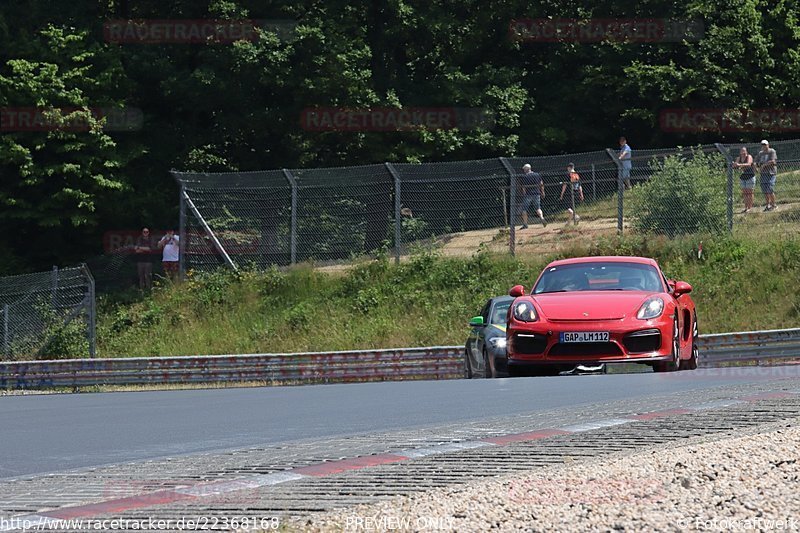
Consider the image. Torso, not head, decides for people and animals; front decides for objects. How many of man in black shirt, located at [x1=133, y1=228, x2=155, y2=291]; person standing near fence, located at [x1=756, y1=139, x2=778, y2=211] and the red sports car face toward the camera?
3

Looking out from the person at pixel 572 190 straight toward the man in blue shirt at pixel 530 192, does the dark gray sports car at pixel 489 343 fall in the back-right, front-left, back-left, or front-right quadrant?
front-left

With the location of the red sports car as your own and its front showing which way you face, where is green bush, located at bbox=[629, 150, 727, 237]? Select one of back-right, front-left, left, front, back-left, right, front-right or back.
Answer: back

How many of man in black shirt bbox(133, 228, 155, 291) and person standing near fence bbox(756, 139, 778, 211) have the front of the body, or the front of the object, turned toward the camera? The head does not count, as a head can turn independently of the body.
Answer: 2

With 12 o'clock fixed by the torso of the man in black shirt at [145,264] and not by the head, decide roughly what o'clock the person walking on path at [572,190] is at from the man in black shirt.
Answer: The person walking on path is roughly at 10 o'clock from the man in black shirt.

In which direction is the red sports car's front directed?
toward the camera

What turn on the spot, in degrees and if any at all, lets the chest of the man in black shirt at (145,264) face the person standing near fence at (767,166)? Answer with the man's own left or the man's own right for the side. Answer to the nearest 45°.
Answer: approximately 45° to the man's own left

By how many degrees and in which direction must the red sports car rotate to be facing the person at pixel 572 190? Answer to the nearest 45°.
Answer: approximately 180°

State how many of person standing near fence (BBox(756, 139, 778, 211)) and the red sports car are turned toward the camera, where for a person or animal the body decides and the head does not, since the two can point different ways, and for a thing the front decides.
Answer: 2

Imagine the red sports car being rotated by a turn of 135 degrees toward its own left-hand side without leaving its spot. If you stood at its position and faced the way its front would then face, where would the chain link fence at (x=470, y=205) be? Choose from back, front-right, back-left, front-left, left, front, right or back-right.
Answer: front-left

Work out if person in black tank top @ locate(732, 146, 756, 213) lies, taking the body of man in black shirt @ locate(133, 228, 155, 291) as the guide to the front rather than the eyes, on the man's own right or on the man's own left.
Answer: on the man's own left

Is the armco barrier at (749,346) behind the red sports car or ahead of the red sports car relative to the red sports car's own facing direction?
behind

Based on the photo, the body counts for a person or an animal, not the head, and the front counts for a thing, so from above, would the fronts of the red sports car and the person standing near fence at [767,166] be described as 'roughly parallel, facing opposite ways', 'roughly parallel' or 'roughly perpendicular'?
roughly parallel

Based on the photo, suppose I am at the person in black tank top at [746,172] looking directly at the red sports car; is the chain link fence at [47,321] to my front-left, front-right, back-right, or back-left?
front-right

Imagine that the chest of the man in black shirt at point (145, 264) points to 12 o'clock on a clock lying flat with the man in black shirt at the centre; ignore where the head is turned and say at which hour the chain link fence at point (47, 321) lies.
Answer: The chain link fence is roughly at 1 o'clock from the man in black shirt.

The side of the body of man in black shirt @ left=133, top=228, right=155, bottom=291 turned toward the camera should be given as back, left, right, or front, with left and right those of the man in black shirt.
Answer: front

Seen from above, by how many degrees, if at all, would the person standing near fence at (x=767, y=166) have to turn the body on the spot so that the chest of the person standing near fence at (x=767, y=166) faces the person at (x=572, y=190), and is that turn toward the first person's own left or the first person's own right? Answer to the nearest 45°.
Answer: approximately 90° to the first person's own right

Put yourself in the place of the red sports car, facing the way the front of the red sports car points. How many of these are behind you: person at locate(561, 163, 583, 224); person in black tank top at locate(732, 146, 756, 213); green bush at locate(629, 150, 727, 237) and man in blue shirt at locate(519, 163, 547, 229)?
4

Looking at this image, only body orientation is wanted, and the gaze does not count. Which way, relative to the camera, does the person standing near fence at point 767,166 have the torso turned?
toward the camera

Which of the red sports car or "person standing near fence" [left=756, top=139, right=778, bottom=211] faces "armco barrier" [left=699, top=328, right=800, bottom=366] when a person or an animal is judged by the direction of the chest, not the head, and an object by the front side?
the person standing near fence
